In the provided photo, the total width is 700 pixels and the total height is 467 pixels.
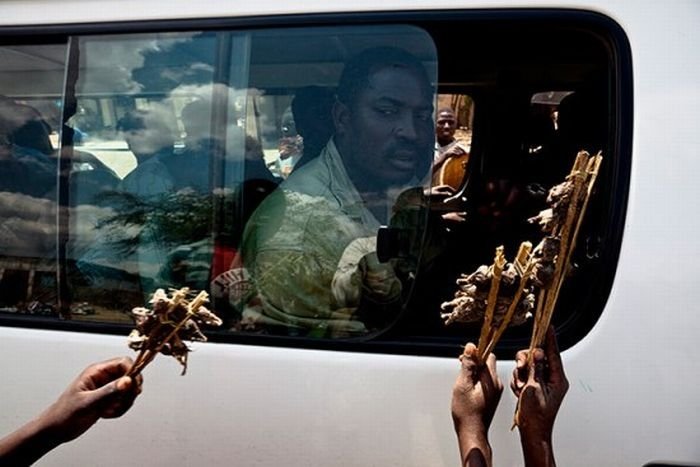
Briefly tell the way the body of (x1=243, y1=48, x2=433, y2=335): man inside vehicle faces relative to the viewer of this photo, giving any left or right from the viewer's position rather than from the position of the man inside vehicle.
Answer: facing the viewer and to the right of the viewer
